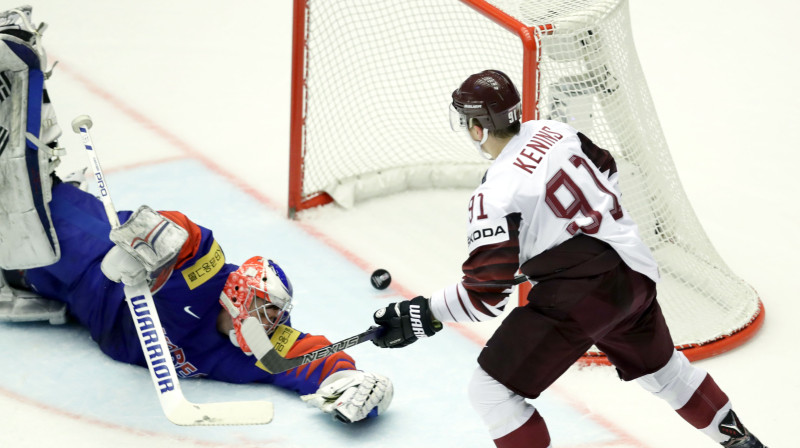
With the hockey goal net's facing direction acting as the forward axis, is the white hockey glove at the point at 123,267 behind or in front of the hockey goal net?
in front

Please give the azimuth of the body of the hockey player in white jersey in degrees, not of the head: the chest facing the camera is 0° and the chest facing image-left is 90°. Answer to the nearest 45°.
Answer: approximately 135°

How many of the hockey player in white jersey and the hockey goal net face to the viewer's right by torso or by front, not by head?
0

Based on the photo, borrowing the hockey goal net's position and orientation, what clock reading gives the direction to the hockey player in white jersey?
The hockey player in white jersey is roughly at 10 o'clock from the hockey goal net.

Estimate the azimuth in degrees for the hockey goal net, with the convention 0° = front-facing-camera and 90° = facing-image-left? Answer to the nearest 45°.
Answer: approximately 45°

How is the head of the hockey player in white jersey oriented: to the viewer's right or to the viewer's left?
to the viewer's left

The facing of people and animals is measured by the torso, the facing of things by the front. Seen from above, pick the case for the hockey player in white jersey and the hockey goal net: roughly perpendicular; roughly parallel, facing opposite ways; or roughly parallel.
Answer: roughly perpendicular
